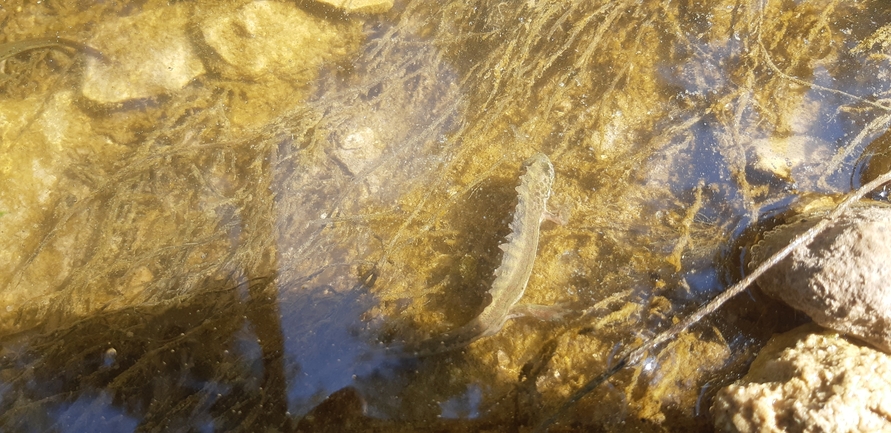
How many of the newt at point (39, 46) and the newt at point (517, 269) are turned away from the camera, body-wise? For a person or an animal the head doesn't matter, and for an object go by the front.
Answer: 1

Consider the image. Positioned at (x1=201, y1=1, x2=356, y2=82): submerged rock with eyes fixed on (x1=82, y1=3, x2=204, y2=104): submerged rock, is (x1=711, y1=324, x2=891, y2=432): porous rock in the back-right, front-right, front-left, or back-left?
back-left

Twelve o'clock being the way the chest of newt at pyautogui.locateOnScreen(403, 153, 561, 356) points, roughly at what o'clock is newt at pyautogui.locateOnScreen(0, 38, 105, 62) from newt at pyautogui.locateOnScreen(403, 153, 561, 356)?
newt at pyautogui.locateOnScreen(0, 38, 105, 62) is roughly at 10 o'clock from newt at pyautogui.locateOnScreen(403, 153, 561, 356).

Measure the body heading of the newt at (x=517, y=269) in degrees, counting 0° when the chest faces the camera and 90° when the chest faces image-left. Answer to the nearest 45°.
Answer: approximately 180°

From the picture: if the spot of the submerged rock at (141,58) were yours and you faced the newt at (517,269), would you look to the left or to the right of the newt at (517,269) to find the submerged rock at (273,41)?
left

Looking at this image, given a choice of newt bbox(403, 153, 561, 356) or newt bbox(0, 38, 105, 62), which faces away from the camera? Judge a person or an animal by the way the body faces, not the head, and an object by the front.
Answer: newt bbox(403, 153, 561, 356)
